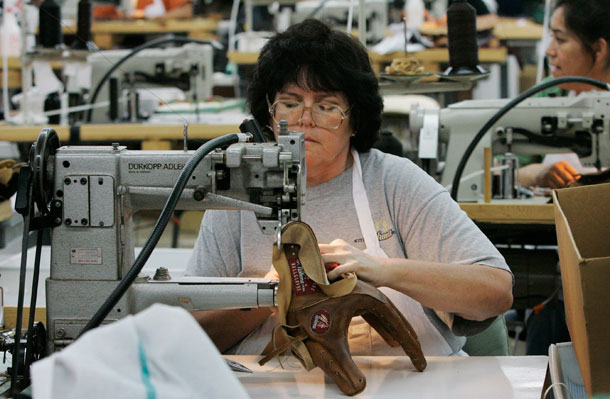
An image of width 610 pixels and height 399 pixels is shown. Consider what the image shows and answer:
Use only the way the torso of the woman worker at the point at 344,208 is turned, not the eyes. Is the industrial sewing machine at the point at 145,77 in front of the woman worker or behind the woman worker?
behind

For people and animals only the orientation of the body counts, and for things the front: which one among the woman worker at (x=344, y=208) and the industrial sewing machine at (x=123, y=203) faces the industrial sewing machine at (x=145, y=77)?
the industrial sewing machine at (x=123, y=203)

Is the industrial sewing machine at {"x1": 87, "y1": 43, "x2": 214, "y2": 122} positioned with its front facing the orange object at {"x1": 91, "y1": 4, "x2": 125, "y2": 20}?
yes

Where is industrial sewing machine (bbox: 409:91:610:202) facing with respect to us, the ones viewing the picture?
facing away from the viewer

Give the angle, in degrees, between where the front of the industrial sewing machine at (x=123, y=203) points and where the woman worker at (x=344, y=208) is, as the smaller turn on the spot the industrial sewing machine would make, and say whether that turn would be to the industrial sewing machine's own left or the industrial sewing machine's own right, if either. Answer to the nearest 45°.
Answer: approximately 45° to the industrial sewing machine's own right

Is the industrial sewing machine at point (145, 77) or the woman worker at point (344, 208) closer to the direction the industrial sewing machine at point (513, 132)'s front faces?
the industrial sewing machine

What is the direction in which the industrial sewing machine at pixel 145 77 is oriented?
away from the camera

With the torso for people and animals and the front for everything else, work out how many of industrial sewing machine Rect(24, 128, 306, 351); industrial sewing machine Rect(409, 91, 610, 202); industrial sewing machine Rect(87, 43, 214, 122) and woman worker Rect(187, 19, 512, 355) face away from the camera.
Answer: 3

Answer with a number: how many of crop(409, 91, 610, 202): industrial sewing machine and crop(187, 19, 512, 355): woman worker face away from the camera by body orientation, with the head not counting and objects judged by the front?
1

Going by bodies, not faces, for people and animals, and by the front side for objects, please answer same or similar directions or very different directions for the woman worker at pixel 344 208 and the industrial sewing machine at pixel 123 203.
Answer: very different directions

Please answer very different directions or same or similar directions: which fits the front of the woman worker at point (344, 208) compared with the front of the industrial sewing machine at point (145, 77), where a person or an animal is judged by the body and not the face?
very different directions

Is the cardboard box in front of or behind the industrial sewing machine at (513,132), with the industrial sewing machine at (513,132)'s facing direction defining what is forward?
behind

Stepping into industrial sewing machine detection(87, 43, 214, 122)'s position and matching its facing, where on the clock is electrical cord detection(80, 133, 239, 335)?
The electrical cord is roughly at 6 o'clock from the industrial sewing machine.

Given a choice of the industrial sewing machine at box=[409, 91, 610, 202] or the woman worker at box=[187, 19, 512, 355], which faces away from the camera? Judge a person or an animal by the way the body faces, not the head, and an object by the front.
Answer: the industrial sewing machine

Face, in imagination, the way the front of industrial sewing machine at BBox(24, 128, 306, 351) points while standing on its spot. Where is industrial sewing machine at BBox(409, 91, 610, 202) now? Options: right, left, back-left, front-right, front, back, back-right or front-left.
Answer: front-right

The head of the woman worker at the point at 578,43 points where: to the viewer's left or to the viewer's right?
to the viewer's left

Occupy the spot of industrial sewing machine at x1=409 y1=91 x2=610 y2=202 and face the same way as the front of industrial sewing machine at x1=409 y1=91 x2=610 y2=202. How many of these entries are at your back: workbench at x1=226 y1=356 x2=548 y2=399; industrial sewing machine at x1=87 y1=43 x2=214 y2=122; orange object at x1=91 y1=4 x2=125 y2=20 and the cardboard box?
2

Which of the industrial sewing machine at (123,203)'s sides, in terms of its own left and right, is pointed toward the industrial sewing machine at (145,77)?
front
